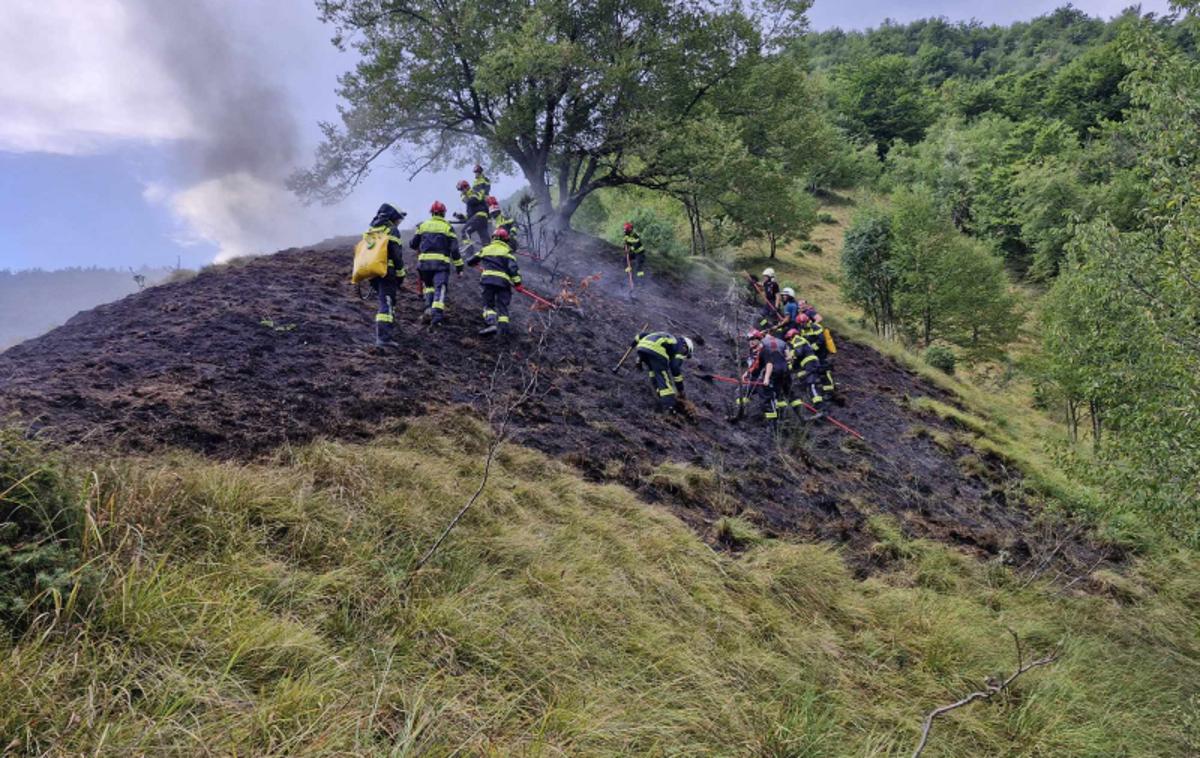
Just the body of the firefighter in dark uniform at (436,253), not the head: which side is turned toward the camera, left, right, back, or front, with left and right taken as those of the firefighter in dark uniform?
back

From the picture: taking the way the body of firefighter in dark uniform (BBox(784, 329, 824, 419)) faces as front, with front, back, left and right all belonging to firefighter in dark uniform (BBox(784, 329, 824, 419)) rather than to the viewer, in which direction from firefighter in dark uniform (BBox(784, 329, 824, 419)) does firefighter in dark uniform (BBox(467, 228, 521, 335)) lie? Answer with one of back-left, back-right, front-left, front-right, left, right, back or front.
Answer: front-left

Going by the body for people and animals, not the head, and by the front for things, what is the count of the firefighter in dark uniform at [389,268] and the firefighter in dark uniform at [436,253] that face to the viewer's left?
0

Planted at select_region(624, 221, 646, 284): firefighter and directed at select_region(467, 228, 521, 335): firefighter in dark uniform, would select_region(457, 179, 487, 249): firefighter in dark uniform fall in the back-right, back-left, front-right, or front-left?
front-right

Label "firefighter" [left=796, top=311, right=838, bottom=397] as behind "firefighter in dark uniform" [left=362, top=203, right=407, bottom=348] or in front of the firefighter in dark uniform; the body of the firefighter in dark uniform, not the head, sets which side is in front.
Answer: in front

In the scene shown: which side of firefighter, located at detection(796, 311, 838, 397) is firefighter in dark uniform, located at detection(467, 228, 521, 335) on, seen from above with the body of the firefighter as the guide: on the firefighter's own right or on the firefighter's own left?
on the firefighter's own left

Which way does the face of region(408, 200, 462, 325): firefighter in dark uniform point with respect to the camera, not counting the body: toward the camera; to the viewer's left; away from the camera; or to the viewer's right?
away from the camera
